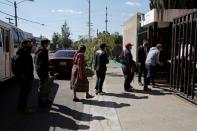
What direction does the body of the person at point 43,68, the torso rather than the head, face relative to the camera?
to the viewer's right

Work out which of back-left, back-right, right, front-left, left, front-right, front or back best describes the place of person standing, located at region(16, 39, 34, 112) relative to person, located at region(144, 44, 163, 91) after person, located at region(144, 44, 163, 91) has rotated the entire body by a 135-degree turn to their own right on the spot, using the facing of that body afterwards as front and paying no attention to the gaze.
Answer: front

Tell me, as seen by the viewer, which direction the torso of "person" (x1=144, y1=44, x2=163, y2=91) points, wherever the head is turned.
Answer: to the viewer's right

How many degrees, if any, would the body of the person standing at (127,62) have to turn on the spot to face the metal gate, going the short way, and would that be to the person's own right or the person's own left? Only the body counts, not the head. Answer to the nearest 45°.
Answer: approximately 45° to the person's own right

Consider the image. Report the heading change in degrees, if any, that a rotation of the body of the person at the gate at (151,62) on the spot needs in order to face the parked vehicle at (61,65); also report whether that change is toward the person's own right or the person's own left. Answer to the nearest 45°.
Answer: approximately 135° to the person's own left

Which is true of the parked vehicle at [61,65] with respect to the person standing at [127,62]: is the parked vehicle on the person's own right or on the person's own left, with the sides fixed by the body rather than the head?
on the person's own left

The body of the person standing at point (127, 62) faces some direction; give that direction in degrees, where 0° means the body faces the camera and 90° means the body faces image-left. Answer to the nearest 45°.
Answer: approximately 270°

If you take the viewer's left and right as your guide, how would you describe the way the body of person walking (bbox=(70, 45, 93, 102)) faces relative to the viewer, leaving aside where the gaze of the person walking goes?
facing to the right of the viewer

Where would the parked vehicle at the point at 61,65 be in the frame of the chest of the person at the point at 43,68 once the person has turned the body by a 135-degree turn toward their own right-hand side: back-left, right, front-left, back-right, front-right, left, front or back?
back-right

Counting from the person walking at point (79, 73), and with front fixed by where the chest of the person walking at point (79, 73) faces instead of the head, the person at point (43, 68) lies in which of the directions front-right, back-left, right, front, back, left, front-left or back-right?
back-right

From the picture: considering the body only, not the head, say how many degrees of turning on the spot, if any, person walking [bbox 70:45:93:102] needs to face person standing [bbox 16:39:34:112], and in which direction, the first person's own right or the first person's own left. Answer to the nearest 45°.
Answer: approximately 135° to the first person's own right
